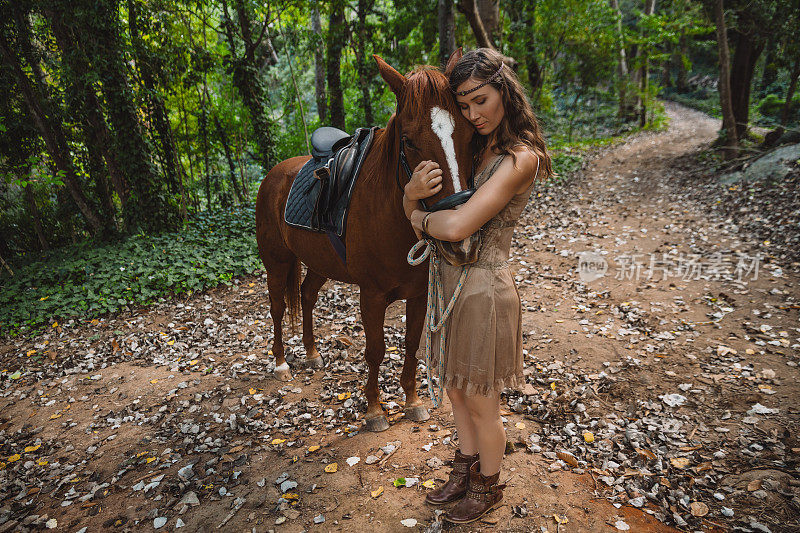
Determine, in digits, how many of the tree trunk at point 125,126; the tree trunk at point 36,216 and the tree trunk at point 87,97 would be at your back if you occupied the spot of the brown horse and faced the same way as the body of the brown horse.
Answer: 3

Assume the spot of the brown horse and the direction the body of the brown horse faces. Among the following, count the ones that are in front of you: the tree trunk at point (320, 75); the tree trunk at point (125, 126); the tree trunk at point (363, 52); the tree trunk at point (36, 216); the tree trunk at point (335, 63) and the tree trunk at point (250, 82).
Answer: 0

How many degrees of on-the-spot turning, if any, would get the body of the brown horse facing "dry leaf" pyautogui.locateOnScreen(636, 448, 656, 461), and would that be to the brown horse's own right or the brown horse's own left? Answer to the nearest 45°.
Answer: approximately 45° to the brown horse's own left

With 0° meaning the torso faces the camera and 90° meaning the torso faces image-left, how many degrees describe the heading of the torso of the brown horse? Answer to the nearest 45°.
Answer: approximately 315°

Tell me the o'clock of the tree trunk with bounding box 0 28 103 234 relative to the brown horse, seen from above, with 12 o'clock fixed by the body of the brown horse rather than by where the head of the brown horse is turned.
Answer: The tree trunk is roughly at 6 o'clock from the brown horse.

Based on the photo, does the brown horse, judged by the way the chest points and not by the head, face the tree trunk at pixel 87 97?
no

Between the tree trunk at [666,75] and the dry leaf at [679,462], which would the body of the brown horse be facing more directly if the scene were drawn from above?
the dry leaf

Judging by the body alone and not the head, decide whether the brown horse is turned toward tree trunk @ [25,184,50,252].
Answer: no

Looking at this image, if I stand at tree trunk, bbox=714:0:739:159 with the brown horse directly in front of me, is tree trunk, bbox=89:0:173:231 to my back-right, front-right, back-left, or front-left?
front-right

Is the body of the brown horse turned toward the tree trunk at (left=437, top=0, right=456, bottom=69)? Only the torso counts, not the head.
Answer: no

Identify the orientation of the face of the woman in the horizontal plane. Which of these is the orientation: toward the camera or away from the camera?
toward the camera

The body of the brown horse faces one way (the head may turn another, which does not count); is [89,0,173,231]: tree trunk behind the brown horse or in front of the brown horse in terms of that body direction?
behind

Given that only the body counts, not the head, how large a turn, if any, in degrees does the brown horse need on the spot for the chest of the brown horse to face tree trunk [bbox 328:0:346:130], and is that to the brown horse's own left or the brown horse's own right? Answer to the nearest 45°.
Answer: approximately 135° to the brown horse's own left

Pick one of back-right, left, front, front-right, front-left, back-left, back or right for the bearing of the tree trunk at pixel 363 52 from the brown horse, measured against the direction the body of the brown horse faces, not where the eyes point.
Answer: back-left

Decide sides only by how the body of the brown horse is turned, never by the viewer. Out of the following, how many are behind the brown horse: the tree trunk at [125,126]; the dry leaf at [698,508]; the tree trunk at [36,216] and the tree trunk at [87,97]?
3

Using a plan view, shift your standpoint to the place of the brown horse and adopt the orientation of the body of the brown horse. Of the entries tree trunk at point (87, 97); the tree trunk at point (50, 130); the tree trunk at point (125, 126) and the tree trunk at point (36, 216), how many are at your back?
4

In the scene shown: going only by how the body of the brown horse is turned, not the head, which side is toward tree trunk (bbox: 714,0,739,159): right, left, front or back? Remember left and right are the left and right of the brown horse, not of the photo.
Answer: left

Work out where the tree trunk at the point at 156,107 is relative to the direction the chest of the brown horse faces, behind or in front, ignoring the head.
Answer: behind

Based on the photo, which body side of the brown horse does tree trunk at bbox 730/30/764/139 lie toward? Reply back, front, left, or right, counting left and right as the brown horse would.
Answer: left

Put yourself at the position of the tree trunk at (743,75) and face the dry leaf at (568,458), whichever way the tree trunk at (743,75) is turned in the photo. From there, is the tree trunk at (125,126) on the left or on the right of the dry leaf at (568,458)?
right
